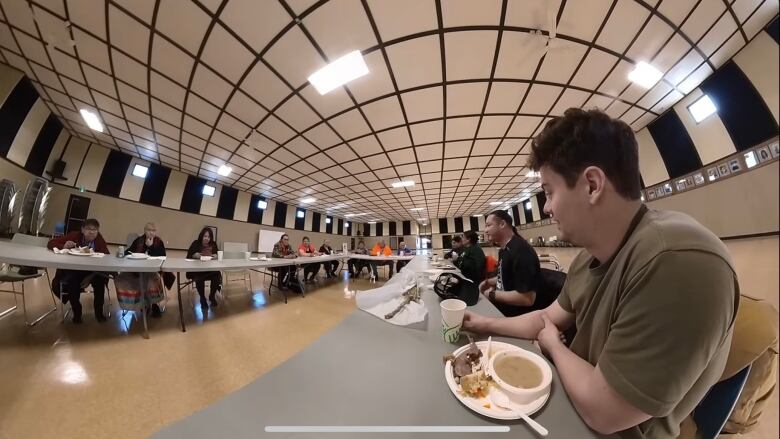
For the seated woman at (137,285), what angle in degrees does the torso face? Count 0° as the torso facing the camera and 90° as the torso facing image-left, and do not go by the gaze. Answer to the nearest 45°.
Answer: approximately 0°

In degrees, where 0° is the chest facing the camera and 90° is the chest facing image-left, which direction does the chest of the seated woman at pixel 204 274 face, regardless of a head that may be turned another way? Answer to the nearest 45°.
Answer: approximately 0°

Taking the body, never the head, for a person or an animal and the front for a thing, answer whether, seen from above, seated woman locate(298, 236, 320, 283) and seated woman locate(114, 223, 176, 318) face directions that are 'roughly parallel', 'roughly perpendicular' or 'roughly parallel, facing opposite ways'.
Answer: roughly parallel

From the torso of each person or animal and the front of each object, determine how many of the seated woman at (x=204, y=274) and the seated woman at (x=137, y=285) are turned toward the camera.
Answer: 2

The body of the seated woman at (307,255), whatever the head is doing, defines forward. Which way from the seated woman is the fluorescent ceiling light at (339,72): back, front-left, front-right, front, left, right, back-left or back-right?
front-right

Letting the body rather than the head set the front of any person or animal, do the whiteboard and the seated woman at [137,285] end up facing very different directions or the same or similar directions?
same or similar directions

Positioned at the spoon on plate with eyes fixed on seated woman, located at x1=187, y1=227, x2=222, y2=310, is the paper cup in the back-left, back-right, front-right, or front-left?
front-right

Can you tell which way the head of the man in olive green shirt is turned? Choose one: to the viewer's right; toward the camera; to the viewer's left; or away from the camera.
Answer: to the viewer's left

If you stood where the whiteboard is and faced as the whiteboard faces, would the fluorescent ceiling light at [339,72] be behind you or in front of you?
in front

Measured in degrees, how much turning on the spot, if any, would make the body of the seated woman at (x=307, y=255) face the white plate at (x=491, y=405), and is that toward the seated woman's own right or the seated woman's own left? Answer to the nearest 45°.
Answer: approximately 45° to the seated woman's own right

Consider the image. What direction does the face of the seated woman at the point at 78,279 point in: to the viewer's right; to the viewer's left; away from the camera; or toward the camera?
toward the camera

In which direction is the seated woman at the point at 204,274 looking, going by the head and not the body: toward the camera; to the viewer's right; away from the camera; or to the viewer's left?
toward the camera
